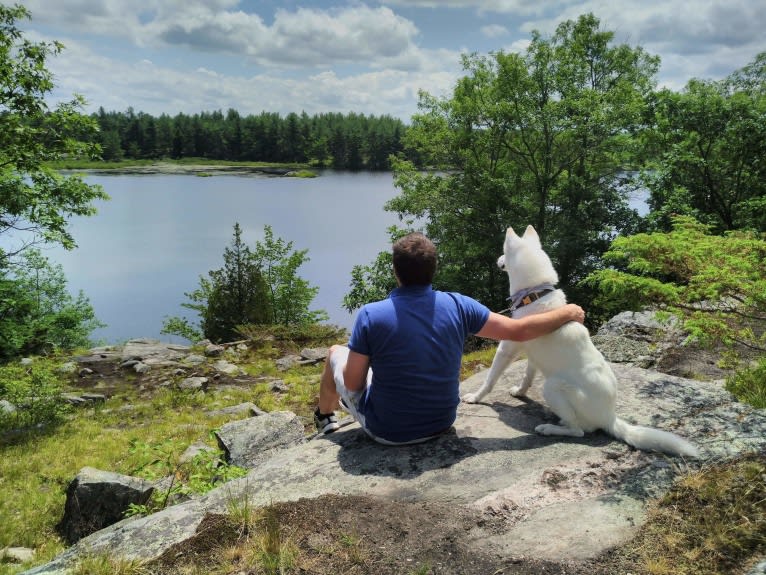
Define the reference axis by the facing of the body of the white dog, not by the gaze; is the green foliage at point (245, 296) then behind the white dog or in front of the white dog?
in front

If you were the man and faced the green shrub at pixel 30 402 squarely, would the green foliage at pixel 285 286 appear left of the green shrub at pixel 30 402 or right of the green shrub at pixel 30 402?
right

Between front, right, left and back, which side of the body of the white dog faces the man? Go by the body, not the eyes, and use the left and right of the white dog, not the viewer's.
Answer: left

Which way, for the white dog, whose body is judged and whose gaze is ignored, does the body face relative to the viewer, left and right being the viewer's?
facing away from the viewer and to the left of the viewer

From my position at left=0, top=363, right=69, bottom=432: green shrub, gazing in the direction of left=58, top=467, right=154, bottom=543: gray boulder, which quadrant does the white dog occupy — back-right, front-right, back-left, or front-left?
front-left

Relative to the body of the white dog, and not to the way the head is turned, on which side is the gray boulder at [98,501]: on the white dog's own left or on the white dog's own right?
on the white dog's own left

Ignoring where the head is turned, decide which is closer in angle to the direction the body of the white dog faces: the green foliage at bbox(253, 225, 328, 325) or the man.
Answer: the green foliage

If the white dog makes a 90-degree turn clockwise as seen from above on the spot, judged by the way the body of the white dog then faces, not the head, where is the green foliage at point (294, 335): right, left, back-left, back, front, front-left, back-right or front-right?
left

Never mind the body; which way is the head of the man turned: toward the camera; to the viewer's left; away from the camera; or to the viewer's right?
away from the camera

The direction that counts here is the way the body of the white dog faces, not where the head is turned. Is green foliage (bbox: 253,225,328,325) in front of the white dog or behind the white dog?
in front

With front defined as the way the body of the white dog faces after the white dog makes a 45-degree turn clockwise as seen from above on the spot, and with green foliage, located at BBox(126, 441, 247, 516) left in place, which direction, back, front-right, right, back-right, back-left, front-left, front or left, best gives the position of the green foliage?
left
